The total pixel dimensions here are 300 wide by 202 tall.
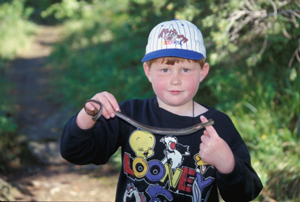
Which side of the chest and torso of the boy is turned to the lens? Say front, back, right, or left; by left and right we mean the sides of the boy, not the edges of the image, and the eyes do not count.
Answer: front

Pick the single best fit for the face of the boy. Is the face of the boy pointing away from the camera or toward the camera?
toward the camera
